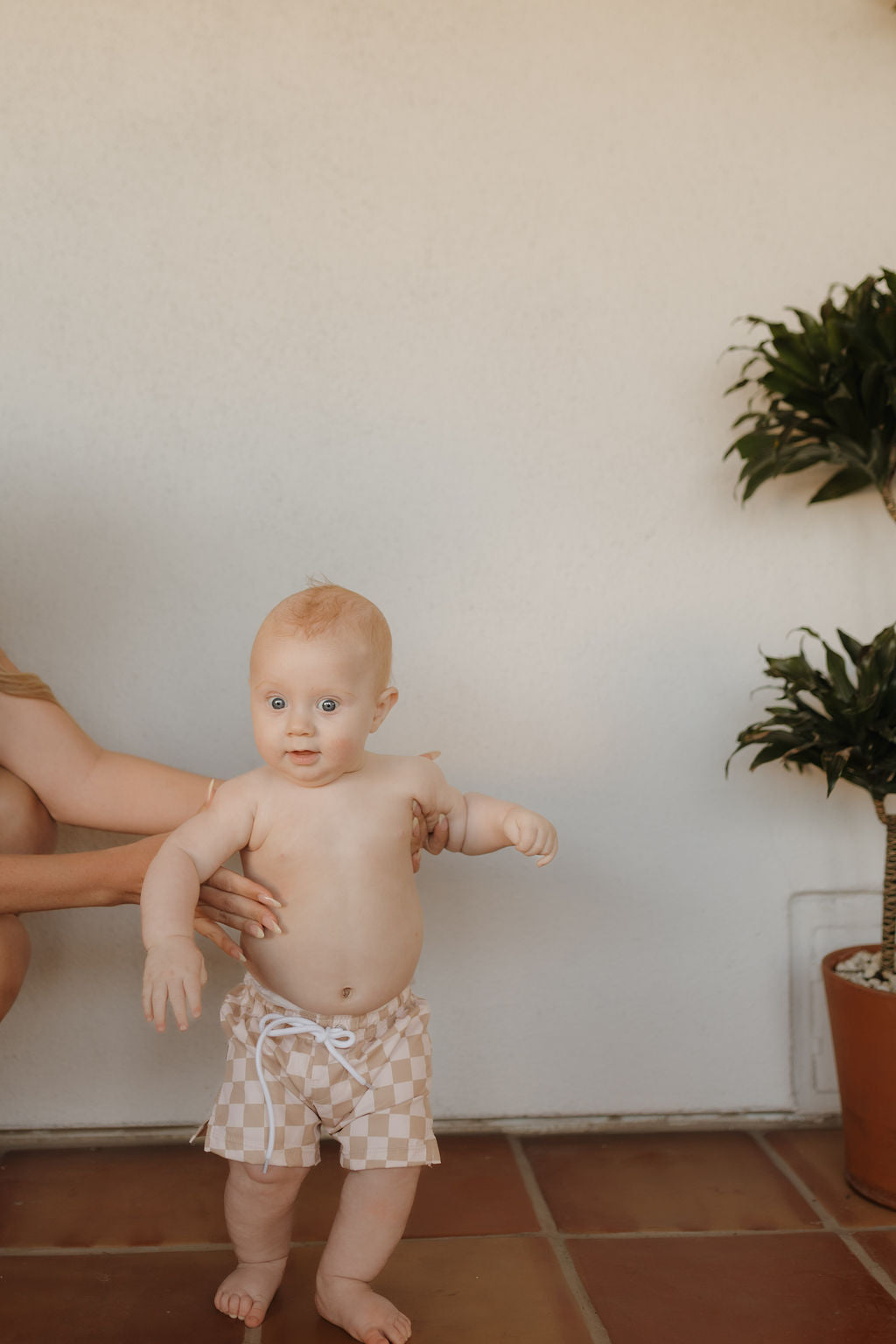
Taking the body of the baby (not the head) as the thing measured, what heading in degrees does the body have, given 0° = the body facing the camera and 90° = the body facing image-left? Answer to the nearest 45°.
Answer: approximately 0°

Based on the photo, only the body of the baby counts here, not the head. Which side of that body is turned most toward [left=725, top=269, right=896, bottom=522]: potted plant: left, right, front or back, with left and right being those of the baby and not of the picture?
left

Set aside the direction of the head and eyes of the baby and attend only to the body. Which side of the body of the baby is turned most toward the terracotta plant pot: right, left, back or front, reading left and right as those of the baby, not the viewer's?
left

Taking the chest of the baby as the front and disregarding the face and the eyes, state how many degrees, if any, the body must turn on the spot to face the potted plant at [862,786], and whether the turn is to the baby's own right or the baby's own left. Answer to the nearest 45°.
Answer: approximately 90° to the baby's own left
